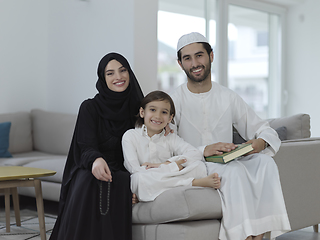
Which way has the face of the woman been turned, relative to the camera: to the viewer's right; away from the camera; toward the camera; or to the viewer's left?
toward the camera

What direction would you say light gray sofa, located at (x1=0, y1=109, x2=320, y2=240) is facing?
toward the camera

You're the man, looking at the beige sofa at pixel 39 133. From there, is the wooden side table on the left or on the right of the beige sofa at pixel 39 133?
left

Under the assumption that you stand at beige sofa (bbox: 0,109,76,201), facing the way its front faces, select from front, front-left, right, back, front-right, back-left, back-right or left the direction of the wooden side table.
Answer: front

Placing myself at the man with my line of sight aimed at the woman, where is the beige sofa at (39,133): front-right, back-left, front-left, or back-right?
front-right

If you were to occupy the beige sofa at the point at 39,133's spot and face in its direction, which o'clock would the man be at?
The man is roughly at 11 o'clock from the beige sofa.

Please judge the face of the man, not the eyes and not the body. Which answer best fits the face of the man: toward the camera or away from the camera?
toward the camera
